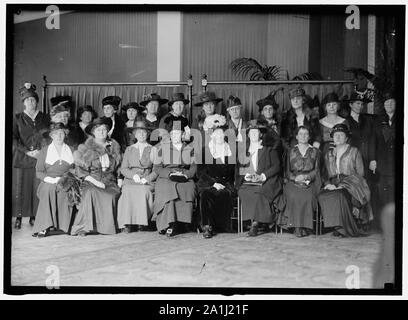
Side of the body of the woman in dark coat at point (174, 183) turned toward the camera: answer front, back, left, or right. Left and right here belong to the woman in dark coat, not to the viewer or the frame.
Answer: front

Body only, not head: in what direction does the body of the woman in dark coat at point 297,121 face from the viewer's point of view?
toward the camera

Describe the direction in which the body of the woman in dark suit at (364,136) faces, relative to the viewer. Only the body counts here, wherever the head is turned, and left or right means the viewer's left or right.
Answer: facing the viewer

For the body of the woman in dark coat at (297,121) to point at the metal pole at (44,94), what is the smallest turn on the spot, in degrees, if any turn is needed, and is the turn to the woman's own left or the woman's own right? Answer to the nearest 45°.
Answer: approximately 90° to the woman's own right

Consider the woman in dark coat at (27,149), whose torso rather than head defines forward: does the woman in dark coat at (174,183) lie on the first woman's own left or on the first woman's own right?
on the first woman's own left

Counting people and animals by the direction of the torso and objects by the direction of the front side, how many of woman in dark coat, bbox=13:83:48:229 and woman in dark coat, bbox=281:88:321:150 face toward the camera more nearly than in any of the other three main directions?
2

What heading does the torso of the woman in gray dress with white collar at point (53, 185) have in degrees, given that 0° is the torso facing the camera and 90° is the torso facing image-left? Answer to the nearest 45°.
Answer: approximately 0°

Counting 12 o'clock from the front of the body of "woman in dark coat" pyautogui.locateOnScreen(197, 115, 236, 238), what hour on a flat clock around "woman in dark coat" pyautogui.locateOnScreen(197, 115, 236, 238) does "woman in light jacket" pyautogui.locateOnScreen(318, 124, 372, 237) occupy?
"woman in light jacket" pyautogui.locateOnScreen(318, 124, 372, 237) is roughly at 9 o'clock from "woman in dark coat" pyautogui.locateOnScreen(197, 115, 236, 238).

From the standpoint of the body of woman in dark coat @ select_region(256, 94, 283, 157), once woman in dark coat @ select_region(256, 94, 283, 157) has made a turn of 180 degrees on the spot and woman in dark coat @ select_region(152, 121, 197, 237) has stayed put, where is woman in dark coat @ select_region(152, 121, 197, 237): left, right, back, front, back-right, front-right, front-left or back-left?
left

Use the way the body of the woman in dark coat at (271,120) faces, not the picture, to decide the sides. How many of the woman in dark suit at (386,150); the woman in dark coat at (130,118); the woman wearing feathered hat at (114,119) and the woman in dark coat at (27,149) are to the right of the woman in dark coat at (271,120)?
3

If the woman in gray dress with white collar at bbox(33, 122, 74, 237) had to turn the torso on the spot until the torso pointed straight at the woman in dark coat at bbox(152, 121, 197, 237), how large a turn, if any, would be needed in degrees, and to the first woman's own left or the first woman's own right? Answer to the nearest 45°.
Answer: approximately 90° to the first woman's own left

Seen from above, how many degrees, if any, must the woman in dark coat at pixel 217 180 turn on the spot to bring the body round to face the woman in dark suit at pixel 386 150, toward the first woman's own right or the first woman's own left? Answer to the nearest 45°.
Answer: approximately 90° to the first woman's own left
